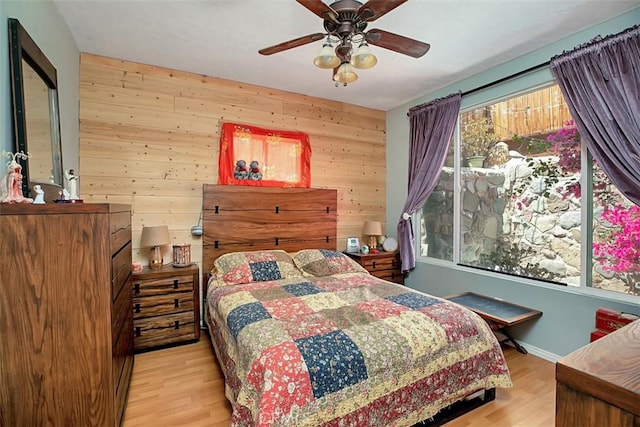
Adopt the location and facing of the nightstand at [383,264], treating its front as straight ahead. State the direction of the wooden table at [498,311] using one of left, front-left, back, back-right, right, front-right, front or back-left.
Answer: front

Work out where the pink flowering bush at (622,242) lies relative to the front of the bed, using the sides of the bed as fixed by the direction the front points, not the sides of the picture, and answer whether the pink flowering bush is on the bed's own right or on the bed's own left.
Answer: on the bed's own left

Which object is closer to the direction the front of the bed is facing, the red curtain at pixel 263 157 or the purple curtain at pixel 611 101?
the purple curtain

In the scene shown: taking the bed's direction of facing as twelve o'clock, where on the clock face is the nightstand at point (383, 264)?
The nightstand is roughly at 8 o'clock from the bed.

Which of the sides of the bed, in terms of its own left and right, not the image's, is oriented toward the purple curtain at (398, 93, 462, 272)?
left

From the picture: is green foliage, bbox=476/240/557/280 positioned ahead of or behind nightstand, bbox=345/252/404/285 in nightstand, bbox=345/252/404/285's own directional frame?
ahead

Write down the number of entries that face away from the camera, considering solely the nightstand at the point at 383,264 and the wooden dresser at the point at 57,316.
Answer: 0

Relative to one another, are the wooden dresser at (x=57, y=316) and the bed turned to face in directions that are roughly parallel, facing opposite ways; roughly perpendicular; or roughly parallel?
roughly perpendicular

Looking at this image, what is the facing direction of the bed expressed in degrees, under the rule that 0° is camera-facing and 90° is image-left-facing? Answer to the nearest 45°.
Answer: approximately 315°

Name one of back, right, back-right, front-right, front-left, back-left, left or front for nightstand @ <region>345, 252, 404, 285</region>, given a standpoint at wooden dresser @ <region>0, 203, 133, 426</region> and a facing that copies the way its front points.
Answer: front

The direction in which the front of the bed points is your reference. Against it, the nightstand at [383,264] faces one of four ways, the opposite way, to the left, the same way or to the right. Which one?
the same way

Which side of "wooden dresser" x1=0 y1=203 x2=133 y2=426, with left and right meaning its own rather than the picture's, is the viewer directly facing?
right

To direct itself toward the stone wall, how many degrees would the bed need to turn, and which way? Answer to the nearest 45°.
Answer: approximately 90° to its left

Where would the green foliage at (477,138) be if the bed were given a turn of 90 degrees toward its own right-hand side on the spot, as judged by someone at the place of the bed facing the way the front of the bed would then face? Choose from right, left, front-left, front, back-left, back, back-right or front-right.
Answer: back
